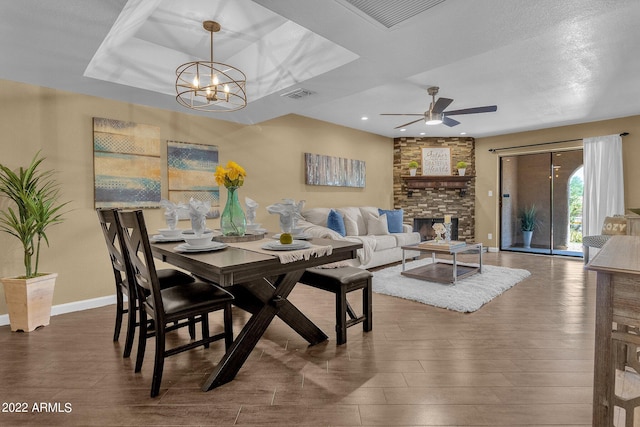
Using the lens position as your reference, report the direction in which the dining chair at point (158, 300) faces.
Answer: facing away from the viewer and to the right of the viewer

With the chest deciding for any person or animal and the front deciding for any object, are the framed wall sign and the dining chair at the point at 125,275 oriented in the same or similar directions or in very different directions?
very different directions

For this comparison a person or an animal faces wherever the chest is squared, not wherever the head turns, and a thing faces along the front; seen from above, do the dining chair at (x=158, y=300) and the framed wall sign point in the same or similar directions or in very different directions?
very different directions

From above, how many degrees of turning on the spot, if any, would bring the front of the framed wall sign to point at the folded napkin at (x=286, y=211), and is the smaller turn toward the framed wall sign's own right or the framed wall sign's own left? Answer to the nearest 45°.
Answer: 0° — it already faces it

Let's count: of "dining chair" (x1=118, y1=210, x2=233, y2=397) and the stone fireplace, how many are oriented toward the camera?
1

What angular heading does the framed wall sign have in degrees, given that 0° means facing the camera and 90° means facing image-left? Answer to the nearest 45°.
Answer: approximately 0°

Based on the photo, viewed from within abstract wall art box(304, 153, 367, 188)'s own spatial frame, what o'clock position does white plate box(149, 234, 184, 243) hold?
The white plate is roughly at 2 o'clock from the abstract wall art.
